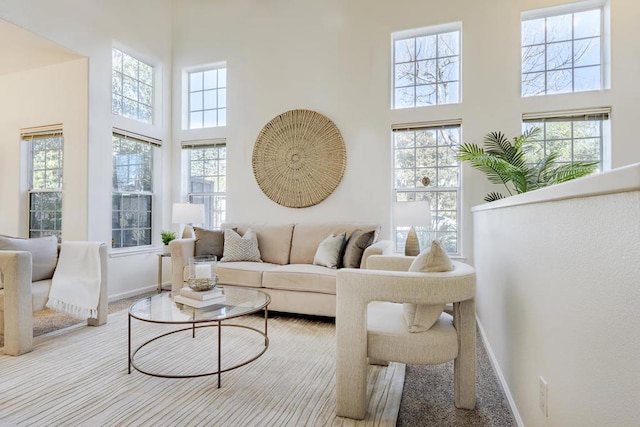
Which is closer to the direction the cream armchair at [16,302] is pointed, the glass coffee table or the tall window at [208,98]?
the glass coffee table

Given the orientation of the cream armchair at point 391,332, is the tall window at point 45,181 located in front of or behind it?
in front

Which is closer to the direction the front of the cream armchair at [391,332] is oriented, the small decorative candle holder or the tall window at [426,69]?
the small decorative candle holder

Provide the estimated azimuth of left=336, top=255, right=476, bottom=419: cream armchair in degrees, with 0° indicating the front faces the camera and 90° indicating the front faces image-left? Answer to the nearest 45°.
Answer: approximately 90°

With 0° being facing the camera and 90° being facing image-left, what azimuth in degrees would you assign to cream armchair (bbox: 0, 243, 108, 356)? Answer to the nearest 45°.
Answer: approximately 315°

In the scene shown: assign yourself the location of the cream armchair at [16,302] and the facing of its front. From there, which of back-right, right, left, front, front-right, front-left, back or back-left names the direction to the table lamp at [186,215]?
left

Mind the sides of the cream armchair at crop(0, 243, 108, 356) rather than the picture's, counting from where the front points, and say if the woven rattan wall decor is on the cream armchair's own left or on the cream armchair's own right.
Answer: on the cream armchair's own left

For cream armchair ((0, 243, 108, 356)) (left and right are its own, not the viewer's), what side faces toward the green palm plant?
front

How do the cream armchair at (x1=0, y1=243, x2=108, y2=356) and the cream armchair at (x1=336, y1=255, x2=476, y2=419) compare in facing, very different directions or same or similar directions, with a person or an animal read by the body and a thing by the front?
very different directions

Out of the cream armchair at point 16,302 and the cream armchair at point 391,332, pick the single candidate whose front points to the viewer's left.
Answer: the cream armchair at point 391,332

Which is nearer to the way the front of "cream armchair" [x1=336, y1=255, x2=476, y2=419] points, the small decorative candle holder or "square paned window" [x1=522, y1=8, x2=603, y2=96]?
the small decorative candle holder

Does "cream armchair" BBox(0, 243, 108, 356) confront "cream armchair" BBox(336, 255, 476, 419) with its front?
yes

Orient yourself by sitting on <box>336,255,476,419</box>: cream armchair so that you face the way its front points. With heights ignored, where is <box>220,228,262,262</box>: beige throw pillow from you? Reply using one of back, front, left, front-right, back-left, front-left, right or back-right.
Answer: front-right

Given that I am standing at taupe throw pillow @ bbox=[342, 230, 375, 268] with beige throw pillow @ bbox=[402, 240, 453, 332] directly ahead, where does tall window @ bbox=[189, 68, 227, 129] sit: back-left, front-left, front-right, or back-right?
back-right
